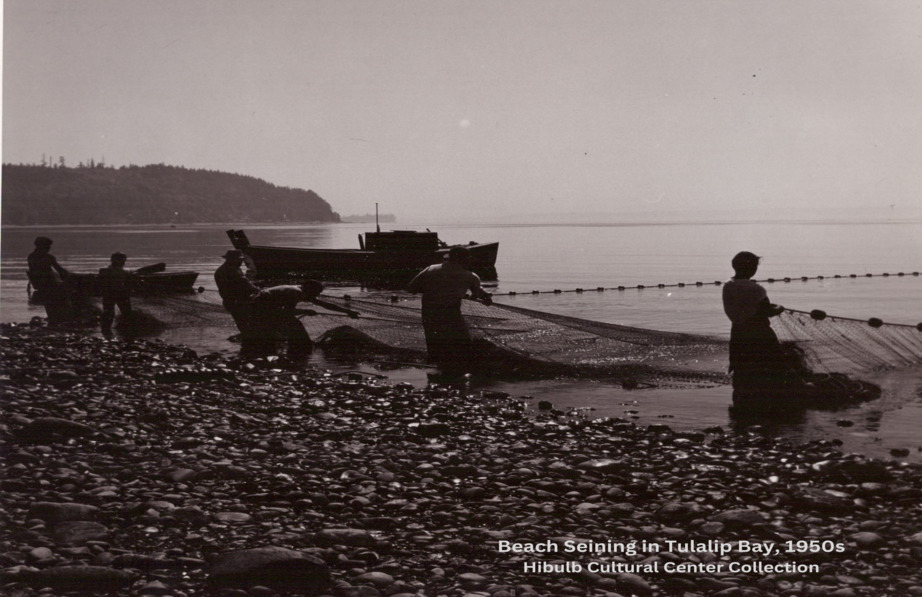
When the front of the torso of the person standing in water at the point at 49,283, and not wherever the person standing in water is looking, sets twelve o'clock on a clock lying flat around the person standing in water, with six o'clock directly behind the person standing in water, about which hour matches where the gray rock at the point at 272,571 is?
The gray rock is roughly at 3 o'clock from the person standing in water.

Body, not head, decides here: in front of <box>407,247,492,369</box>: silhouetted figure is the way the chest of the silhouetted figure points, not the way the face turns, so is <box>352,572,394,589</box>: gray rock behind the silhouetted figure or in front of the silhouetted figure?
behind

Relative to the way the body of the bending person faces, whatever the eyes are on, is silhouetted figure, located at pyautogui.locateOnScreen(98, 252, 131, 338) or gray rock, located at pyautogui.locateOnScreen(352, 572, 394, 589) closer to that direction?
the gray rock

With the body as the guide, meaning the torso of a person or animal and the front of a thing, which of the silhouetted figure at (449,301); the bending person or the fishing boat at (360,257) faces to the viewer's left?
the fishing boat

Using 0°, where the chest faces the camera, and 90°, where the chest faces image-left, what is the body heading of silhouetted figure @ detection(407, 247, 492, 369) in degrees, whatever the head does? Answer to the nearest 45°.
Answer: approximately 225°

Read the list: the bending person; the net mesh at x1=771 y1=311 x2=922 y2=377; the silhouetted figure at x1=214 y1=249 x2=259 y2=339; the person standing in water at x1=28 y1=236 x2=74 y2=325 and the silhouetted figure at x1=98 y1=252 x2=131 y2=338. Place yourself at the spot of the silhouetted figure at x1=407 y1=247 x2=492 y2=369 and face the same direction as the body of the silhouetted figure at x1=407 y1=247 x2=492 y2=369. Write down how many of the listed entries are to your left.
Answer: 4

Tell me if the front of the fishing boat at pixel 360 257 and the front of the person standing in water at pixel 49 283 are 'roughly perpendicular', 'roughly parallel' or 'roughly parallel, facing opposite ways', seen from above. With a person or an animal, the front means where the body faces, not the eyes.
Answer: roughly parallel, facing opposite ways

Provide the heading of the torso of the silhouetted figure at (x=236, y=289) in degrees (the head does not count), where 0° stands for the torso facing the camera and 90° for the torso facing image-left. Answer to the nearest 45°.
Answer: approximately 270°

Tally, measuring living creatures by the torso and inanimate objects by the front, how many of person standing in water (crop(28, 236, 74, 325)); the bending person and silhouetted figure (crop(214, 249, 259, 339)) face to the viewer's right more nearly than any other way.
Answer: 3

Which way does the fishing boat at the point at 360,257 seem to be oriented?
to the viewer's left

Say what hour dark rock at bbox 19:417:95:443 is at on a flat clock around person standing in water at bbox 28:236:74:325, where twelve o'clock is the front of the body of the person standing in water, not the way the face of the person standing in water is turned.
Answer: The dark rock is roughly at 3 o'clock from the person standing in water.

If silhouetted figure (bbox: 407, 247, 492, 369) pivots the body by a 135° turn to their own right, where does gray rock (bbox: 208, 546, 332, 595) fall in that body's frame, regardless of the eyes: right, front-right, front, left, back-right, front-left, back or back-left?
front

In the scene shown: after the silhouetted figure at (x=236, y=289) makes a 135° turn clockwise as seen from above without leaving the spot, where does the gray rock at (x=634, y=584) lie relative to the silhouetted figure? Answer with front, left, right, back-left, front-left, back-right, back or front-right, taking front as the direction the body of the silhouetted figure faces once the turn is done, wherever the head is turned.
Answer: front-left

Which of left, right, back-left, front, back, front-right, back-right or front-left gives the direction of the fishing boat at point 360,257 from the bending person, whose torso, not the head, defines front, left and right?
left

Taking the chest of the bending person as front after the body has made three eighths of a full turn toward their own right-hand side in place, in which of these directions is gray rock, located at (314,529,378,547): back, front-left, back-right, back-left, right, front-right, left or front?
front-left

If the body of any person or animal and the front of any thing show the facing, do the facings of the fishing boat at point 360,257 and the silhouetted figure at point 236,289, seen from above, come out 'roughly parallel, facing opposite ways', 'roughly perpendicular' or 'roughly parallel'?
roughly parallel, facing opposite ways
